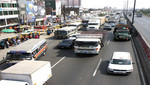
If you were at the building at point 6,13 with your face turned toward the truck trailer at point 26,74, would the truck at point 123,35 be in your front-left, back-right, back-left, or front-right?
front-left

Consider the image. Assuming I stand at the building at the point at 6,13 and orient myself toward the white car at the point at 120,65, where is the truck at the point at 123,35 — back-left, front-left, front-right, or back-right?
front-left

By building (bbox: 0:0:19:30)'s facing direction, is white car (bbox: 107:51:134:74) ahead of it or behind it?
ahead

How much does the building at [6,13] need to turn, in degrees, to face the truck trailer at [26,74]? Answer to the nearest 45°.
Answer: approximately 45° to its right

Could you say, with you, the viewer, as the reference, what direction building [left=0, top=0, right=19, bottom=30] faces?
facing the viewer and to the right of the viewer

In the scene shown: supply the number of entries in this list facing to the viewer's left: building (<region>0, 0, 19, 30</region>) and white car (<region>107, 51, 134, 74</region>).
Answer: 0

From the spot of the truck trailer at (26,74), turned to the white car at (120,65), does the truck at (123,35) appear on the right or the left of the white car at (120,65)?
left

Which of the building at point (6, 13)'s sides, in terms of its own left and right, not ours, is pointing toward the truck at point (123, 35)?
front
